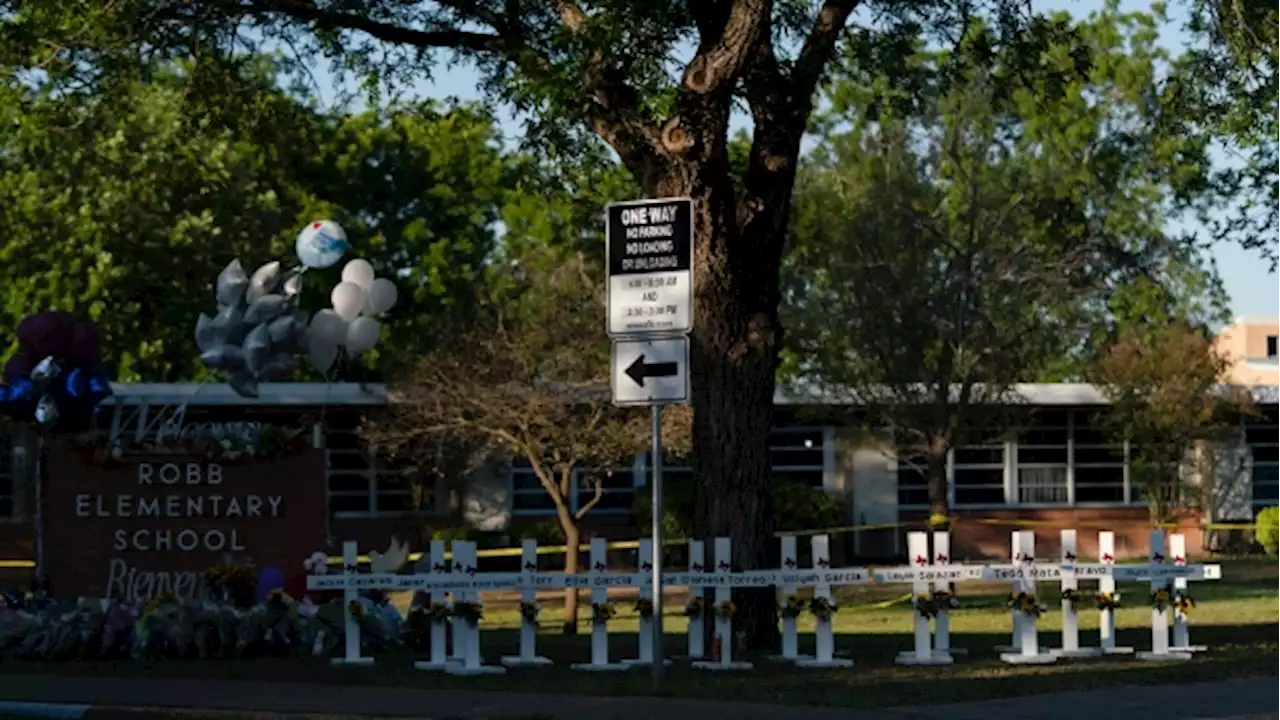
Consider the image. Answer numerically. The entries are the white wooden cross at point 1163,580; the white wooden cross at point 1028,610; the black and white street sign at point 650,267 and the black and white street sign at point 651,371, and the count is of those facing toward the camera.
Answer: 4

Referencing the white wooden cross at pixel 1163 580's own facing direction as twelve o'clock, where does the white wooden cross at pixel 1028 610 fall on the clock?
the white wooden cross at pixel 1028 610 is roughly at 2 o'clock from the white wooden cross at pixel 1163 580.

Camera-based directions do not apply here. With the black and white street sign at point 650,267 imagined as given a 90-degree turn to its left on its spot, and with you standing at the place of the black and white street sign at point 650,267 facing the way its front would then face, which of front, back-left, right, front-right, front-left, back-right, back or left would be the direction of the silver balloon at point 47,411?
back-left

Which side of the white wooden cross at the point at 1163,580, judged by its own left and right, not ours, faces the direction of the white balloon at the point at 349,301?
right

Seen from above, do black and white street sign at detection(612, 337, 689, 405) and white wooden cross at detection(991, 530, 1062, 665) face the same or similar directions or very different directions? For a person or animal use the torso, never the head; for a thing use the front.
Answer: same or similar directions

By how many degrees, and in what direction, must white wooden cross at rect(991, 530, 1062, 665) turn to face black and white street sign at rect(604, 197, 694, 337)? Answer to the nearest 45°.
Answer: approximately 45° to its right

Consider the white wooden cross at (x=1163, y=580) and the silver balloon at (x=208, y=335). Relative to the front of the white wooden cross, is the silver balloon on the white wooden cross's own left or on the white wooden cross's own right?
on the white wooden cross's own right

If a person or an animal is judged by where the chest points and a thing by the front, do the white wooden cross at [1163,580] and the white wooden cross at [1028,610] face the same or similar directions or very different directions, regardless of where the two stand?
same or similar directions

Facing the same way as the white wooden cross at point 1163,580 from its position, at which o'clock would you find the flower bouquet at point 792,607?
The flower bouquet is roughly at 2 o'clock from the white wooden cross.

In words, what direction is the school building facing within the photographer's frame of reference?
facing the viewer

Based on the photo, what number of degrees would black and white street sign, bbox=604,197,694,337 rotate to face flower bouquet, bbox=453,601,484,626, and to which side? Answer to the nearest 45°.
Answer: approximately 135° to its right

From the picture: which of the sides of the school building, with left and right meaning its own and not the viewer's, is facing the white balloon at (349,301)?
front

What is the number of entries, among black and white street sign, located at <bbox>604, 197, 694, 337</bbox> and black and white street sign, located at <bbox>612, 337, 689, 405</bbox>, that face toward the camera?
2

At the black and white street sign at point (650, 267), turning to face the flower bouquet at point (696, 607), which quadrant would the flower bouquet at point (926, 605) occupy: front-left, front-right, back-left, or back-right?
front-right

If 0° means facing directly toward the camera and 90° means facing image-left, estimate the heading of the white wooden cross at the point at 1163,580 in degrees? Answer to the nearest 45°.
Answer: approximately 0°

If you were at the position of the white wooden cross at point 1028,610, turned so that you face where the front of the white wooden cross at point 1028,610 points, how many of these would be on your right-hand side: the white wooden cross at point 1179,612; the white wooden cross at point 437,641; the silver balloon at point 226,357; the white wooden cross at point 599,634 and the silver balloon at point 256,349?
4

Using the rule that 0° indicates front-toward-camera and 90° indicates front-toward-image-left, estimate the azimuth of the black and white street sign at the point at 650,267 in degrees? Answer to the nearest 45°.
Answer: approximately 0°

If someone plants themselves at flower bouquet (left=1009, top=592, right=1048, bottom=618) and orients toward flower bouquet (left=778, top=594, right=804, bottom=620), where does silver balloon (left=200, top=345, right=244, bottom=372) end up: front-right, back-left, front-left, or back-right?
front-right

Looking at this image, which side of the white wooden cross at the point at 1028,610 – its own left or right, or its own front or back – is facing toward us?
front

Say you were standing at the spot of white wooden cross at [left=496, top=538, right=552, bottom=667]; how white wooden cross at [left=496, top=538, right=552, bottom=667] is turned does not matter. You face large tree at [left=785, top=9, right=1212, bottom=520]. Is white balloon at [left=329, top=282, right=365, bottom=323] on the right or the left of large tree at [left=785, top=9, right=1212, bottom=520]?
left

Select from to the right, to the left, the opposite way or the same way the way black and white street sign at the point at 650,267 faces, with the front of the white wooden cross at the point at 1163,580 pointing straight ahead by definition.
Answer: the same way
